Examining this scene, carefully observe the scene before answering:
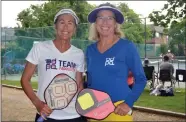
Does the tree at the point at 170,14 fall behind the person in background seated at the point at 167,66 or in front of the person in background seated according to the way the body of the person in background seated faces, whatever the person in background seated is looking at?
in front

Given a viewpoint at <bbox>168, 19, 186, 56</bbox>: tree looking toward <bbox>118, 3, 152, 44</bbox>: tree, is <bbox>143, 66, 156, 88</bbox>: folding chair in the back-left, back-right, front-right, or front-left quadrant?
front-left
